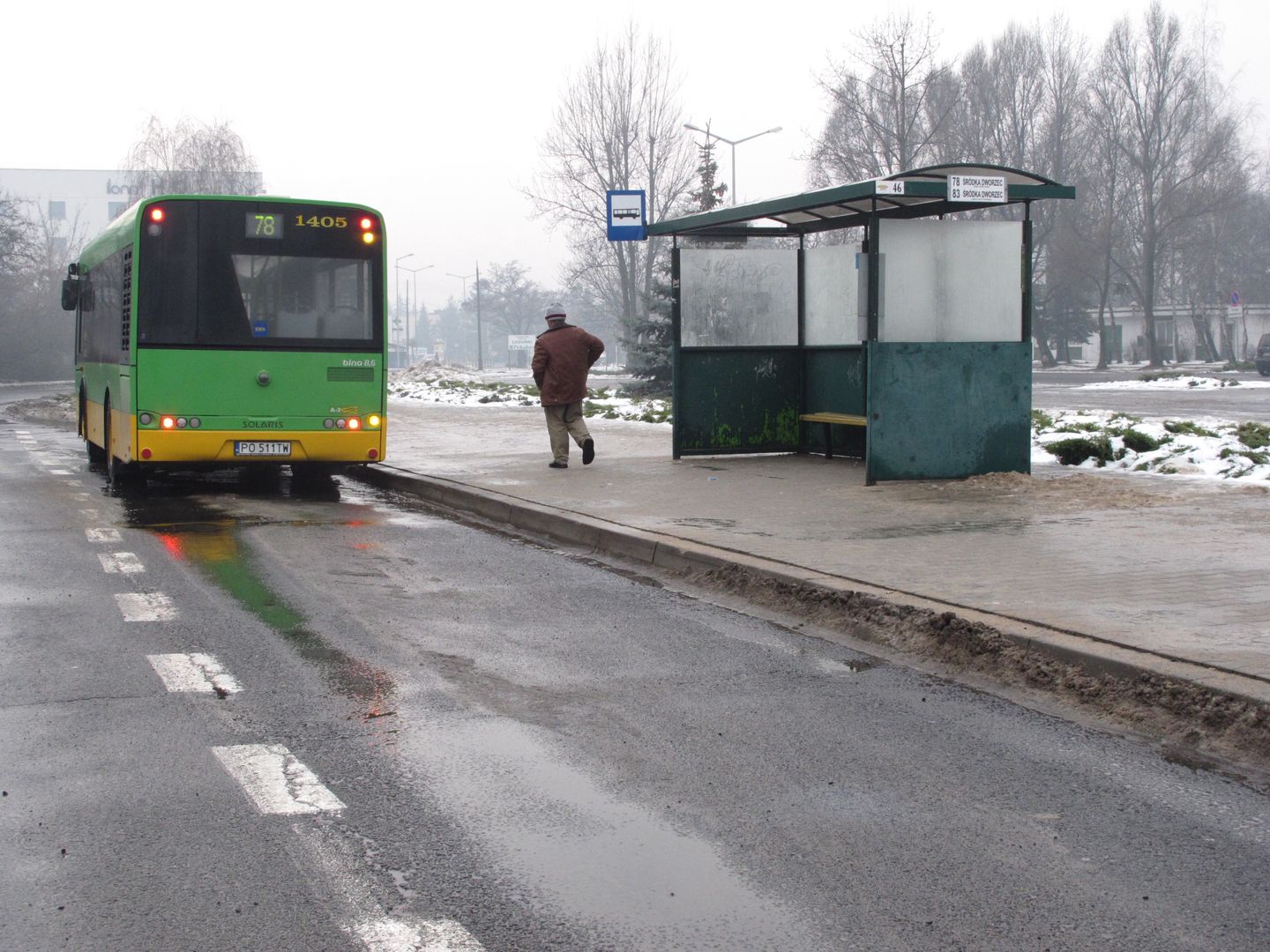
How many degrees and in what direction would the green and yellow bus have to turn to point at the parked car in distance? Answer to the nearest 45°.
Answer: approximately 45° to its right

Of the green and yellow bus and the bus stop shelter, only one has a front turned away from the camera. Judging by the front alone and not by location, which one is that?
the green and yellow bus

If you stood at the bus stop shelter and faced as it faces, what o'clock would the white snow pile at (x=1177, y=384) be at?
The white snow pile is roughly at 5 o'clock from the bus stop shelter.

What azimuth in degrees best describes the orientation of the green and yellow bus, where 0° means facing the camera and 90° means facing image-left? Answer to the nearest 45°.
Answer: approximately 180°

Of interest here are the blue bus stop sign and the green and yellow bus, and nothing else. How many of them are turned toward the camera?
1

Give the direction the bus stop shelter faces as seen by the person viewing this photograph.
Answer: facing the viewer and to the left of the viewer

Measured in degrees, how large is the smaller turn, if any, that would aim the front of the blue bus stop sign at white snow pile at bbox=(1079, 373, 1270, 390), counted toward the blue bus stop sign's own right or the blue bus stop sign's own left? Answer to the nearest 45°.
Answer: approximately 135° to the blue bus stop sign's own left

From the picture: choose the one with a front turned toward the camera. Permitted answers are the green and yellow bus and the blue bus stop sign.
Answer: the blue bus stop sign

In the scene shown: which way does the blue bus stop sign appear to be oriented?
toward the camera

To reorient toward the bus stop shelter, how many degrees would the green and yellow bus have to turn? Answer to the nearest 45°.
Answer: approximately 90° to its right

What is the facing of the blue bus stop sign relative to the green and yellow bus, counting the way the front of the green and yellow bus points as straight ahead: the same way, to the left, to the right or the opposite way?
the opposite way

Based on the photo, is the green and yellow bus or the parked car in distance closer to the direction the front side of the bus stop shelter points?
the green and yellow bus
